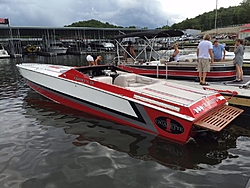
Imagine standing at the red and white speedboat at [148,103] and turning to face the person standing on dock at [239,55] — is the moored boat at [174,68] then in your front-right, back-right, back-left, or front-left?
front-left

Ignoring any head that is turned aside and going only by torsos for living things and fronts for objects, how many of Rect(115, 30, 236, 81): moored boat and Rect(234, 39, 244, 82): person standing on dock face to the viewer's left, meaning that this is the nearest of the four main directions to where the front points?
1

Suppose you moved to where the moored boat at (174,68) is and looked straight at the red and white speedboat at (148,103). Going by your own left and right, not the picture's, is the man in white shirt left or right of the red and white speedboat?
left

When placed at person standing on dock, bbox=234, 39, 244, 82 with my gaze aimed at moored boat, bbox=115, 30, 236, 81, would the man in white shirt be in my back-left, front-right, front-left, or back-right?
front-left

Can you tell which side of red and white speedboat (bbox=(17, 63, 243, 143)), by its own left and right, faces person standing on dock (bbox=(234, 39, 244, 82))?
right

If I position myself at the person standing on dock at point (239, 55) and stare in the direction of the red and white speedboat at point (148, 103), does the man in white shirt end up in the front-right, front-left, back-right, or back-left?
front-right

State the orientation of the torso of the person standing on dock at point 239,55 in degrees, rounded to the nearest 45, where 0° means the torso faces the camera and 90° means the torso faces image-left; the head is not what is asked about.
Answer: approximately 90°

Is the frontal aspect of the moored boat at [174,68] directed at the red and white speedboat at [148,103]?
no

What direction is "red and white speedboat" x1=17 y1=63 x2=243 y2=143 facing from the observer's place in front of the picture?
facing away from the viewer and to the left of the viewer

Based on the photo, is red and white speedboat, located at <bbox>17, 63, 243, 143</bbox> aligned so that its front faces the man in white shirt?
no
